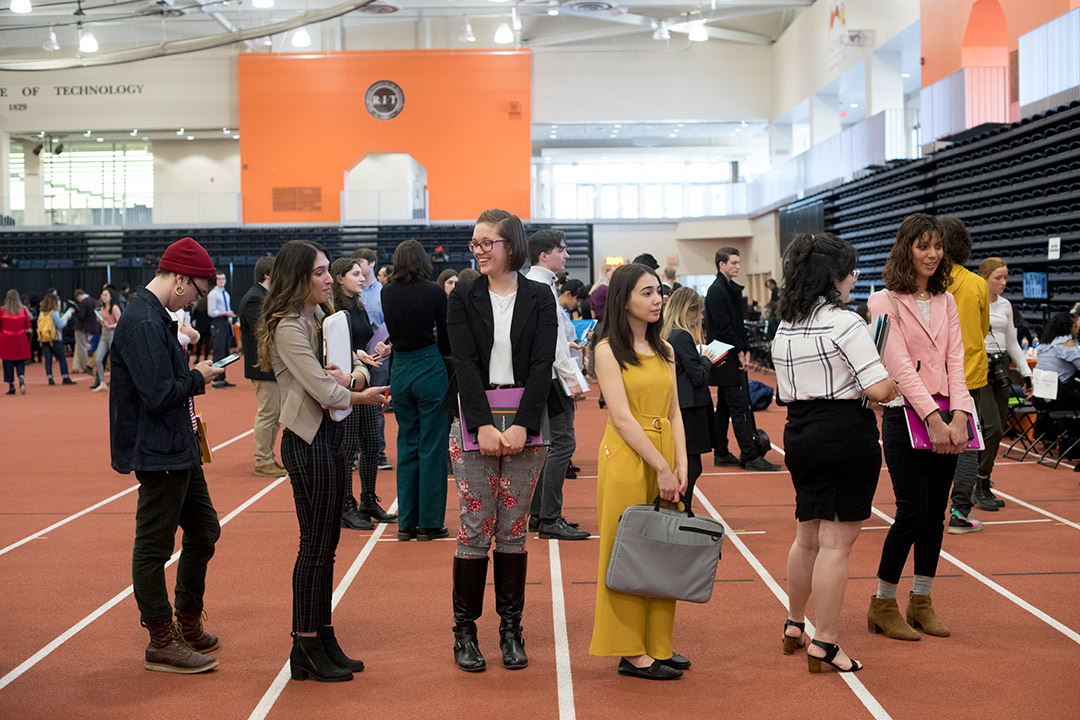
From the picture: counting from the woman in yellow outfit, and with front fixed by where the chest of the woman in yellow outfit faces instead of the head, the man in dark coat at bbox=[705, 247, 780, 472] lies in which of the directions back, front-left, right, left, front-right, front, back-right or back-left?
back-left

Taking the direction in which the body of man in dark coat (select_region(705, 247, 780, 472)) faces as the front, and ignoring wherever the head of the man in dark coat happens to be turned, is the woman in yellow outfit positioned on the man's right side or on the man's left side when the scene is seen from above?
on the man's right side

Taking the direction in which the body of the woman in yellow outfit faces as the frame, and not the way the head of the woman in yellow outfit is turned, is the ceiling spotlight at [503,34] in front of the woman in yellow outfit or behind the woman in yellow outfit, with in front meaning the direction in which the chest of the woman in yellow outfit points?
behind

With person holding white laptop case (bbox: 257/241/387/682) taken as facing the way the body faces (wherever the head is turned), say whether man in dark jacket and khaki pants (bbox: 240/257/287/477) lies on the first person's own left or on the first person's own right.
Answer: on the first person's own left

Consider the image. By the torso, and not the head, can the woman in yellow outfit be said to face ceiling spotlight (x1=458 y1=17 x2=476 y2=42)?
no

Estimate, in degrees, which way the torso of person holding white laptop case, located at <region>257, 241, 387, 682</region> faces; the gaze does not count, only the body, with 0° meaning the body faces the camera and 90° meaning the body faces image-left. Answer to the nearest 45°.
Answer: approximately 270°

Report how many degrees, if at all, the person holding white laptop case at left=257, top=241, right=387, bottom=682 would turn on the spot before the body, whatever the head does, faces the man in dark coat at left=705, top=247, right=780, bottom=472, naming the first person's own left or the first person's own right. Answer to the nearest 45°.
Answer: approximately 45° to the first person's own left

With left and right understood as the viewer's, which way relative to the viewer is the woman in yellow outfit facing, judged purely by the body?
facing the viewer and to the right of the viewer

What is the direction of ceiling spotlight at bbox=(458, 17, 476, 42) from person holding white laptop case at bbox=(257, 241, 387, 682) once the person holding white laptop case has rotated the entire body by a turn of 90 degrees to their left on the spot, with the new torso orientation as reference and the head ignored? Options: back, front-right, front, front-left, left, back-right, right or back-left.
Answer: front
